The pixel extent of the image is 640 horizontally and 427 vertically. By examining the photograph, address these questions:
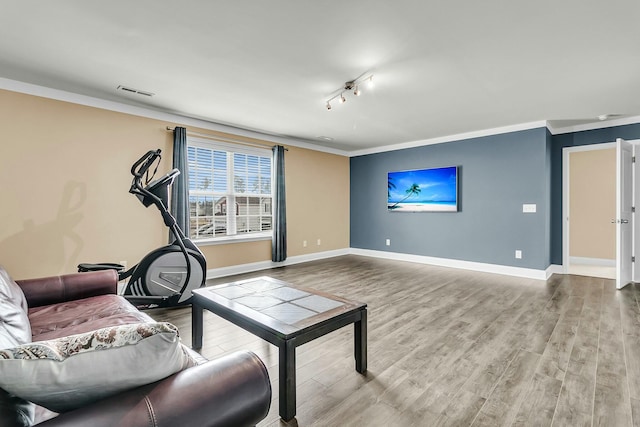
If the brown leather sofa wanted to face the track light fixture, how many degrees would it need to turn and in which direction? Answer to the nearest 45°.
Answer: approximately 45° to its left

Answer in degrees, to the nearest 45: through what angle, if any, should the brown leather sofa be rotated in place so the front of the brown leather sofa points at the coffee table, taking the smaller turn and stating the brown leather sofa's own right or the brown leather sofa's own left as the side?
approximately 45° to the brown leather sofa's own left

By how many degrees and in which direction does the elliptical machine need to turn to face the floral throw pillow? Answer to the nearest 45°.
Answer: approximately 90° to its right

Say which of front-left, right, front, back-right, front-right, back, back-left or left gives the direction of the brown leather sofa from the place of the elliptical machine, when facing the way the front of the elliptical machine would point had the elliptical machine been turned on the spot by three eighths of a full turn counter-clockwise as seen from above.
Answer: back-left

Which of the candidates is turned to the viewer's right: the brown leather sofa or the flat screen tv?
the brown leather sofa

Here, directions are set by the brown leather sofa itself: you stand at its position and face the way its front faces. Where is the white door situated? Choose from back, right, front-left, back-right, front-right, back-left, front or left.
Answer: front

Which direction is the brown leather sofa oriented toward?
to the viewer's right

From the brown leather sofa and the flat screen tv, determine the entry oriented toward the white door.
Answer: the brown leather sofa

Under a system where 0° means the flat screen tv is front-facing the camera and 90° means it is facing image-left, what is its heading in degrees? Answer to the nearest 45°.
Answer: approximately 45°
